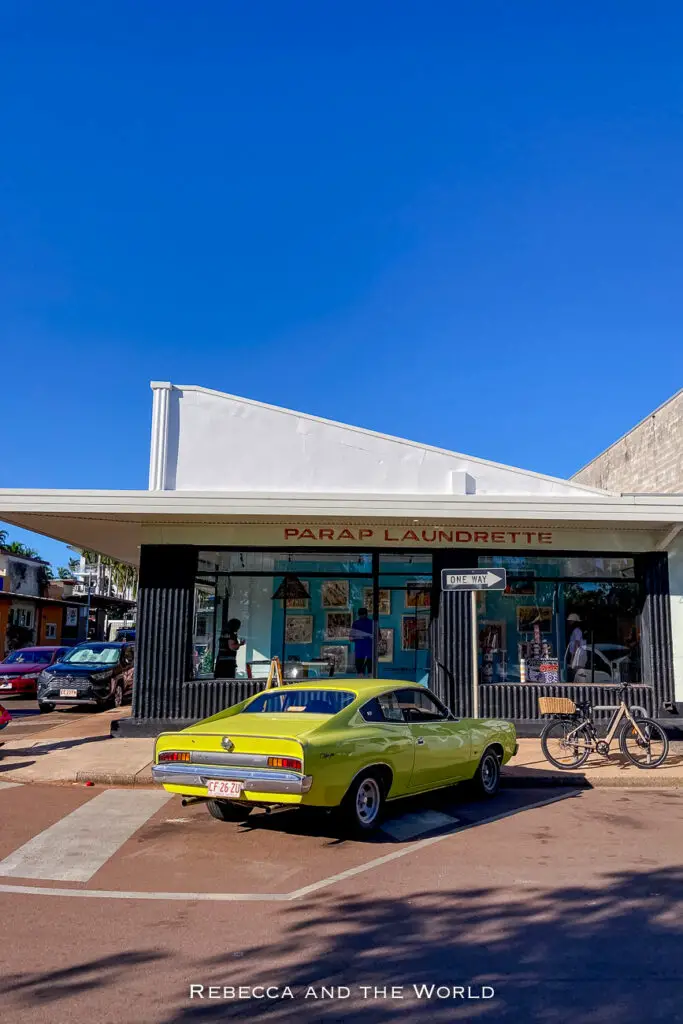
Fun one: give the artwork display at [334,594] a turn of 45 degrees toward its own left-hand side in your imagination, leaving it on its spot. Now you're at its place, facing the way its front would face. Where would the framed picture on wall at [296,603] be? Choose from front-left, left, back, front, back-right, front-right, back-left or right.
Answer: back-right

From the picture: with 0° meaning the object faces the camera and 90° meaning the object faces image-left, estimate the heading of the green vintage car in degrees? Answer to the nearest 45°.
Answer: approximately 225°

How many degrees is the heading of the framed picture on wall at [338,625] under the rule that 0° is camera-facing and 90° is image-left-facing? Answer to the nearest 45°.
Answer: approximately 0°

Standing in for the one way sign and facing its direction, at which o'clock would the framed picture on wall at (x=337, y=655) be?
The framed picture on wall is roughly at 5 o'clock from the one way sign.

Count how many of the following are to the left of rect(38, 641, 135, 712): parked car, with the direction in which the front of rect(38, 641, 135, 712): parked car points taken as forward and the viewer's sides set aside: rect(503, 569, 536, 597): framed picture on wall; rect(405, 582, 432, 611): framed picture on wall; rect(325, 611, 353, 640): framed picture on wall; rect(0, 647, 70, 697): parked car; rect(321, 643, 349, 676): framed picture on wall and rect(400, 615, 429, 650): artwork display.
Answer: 5

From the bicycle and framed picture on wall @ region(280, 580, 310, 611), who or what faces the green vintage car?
the framed picture on wall

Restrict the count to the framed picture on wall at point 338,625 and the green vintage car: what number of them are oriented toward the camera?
1

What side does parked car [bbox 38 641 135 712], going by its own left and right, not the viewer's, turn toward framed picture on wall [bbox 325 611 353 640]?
left

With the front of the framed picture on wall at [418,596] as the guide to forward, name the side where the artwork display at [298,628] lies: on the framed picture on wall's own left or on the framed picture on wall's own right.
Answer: on the framed picture on wall's own right

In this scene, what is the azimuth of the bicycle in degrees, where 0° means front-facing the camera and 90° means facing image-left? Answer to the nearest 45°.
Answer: approximately 270°
